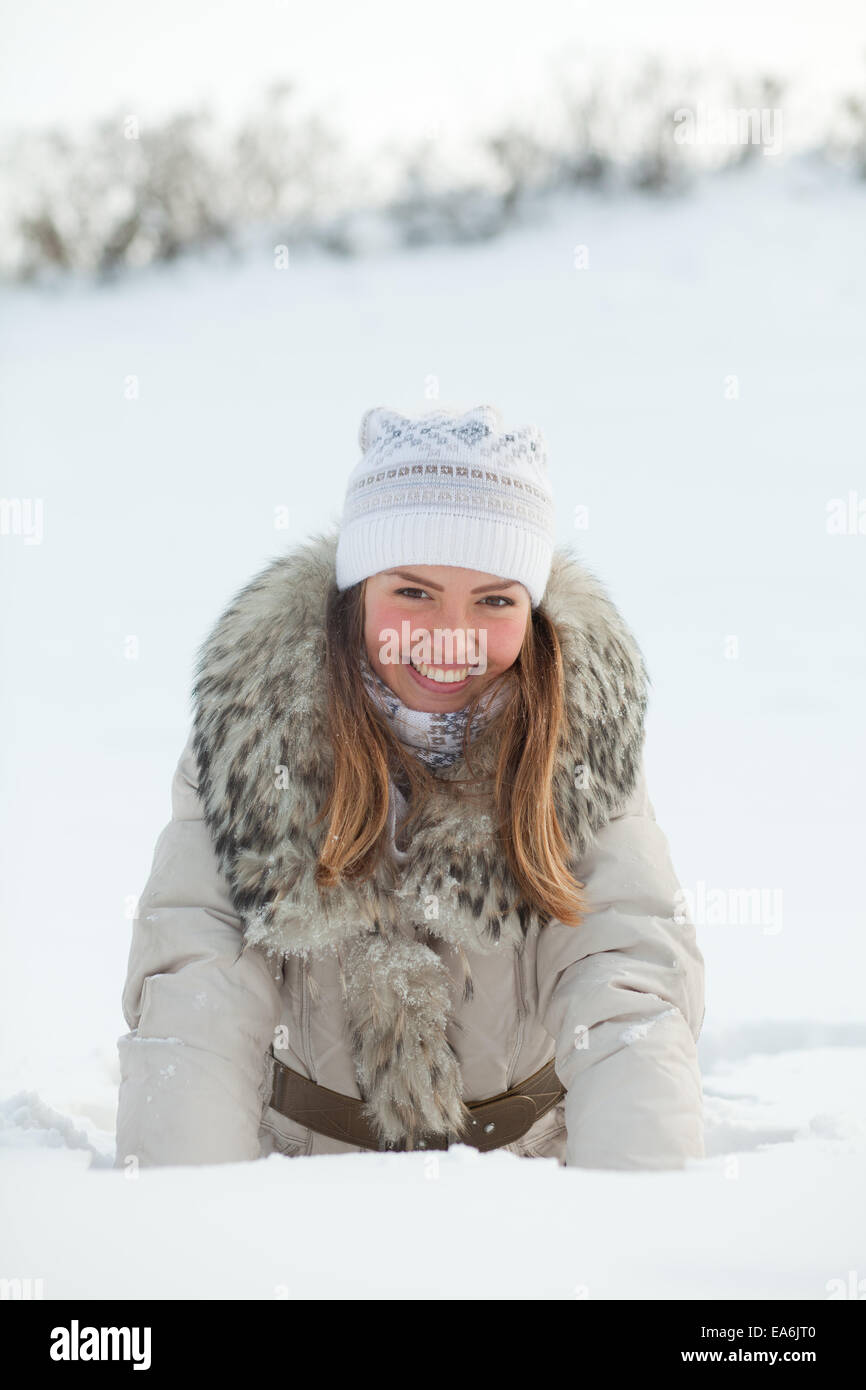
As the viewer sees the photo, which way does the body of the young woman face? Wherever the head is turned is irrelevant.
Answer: toward the camera

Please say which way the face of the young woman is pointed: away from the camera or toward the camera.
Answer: toward the camera
